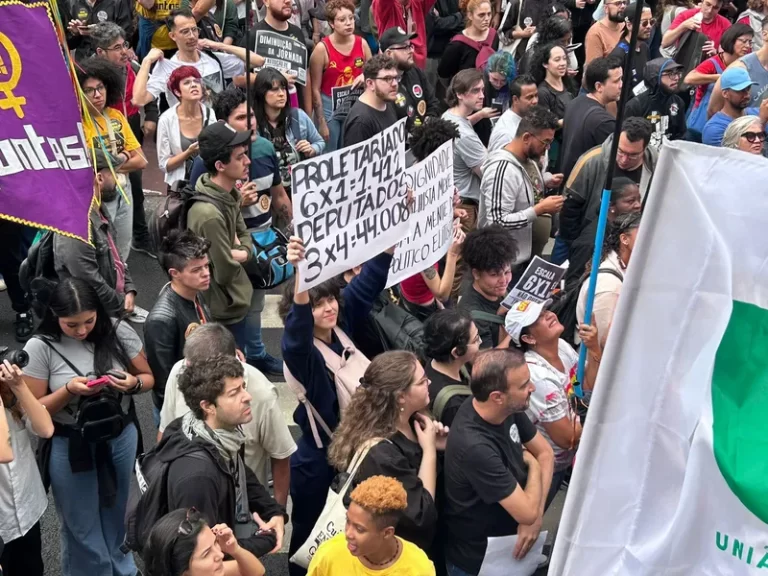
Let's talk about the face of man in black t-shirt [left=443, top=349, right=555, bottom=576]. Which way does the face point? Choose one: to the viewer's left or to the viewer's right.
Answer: to the viewer's right

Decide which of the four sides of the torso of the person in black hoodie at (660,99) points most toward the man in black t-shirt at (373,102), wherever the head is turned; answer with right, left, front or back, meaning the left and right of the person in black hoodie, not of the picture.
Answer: right

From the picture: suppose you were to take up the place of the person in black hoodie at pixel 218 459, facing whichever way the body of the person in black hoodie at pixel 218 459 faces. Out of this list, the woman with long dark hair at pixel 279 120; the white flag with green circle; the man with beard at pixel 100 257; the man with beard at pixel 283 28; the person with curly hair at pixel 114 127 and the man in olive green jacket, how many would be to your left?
5

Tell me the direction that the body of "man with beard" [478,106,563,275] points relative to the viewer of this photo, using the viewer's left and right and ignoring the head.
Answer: facing to the right of the viewer

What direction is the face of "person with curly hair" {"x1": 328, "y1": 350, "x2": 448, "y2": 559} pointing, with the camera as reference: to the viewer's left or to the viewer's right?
to the viewer's right

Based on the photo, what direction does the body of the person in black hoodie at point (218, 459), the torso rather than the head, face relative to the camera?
to the viewer's right

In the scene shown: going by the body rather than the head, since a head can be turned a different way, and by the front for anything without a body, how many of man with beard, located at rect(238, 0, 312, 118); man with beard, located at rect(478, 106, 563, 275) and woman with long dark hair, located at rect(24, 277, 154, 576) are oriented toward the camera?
2

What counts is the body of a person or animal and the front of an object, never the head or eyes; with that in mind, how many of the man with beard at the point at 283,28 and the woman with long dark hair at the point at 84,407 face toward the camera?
2

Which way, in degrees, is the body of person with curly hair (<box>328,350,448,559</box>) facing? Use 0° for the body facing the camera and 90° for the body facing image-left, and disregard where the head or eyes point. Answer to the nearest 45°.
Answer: approximately 270°

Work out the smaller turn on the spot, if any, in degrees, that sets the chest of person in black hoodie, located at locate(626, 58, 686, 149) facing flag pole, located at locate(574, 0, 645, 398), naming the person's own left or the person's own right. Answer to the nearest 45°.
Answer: approximately 45° to the person's own right

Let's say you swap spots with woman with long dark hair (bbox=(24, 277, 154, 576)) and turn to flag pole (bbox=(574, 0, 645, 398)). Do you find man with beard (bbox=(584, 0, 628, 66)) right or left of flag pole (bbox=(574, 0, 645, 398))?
left
